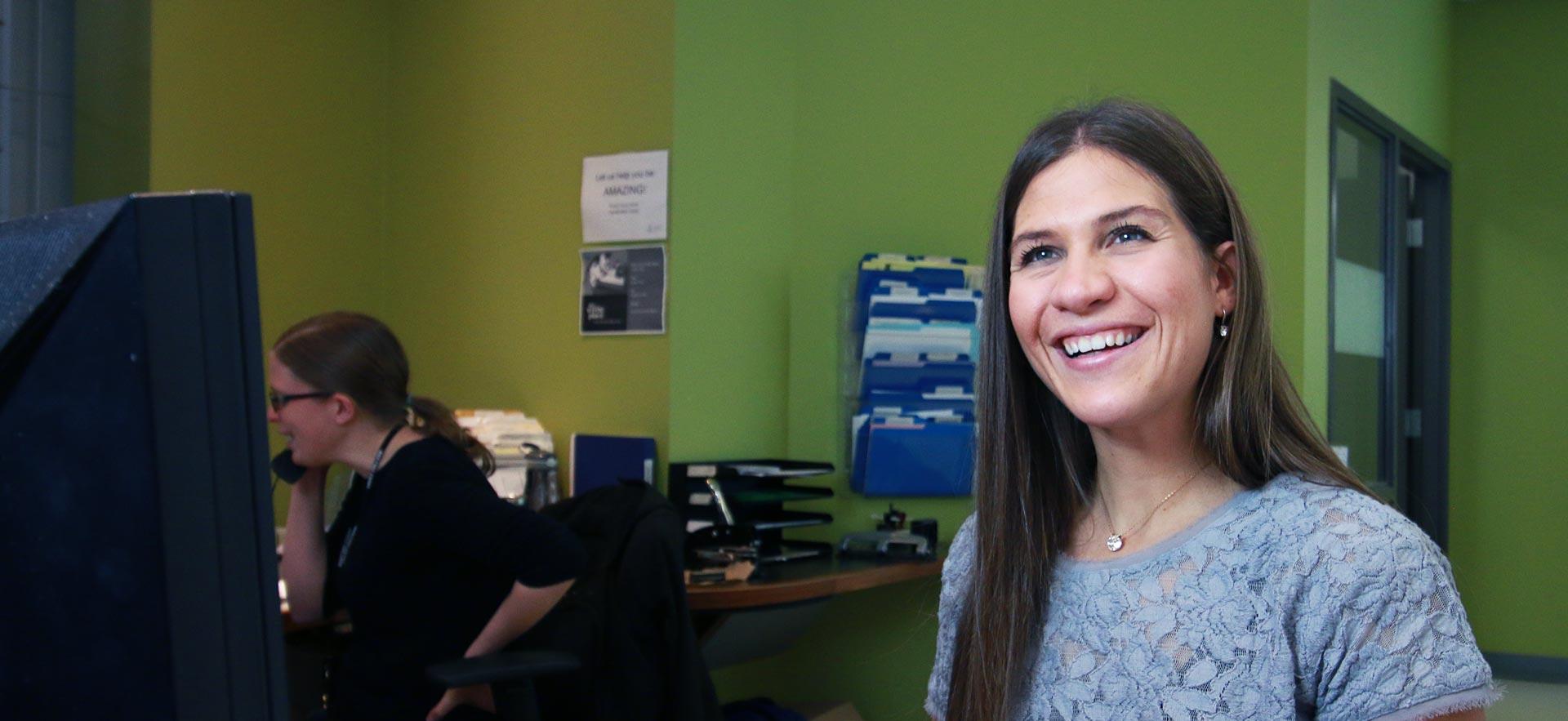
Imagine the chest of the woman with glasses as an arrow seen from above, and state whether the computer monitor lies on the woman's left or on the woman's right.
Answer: on the woman's left

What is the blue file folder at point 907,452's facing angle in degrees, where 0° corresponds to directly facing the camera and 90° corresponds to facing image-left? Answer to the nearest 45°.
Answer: approximately 0°

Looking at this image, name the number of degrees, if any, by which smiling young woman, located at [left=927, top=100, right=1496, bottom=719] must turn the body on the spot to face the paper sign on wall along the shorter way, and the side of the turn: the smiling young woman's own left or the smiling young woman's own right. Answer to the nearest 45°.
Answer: approximately 90° to the smiling young woman's own right

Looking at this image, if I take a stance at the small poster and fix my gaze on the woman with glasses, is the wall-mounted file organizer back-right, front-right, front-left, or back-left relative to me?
back-left

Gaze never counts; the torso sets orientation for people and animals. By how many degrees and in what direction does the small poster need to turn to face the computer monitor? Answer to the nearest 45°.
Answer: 0° — it already faces it

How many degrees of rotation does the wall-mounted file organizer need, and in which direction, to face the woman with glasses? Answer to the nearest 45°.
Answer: approximately 45° to its right

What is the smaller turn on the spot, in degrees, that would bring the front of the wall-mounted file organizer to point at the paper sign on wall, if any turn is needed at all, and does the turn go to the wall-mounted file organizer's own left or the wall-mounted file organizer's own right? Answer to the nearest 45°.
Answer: approximately 45° to the wall-mounted file organizer's own right

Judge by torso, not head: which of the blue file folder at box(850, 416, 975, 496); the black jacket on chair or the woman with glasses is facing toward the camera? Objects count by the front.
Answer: the blue file folder

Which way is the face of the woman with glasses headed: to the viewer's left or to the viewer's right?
to the viewer's left

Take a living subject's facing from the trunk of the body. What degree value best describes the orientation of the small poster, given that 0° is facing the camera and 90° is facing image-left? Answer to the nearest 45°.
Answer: approximately 0°

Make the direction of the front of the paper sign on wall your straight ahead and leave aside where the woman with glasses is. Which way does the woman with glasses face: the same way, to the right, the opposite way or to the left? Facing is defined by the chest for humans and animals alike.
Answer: to the right
